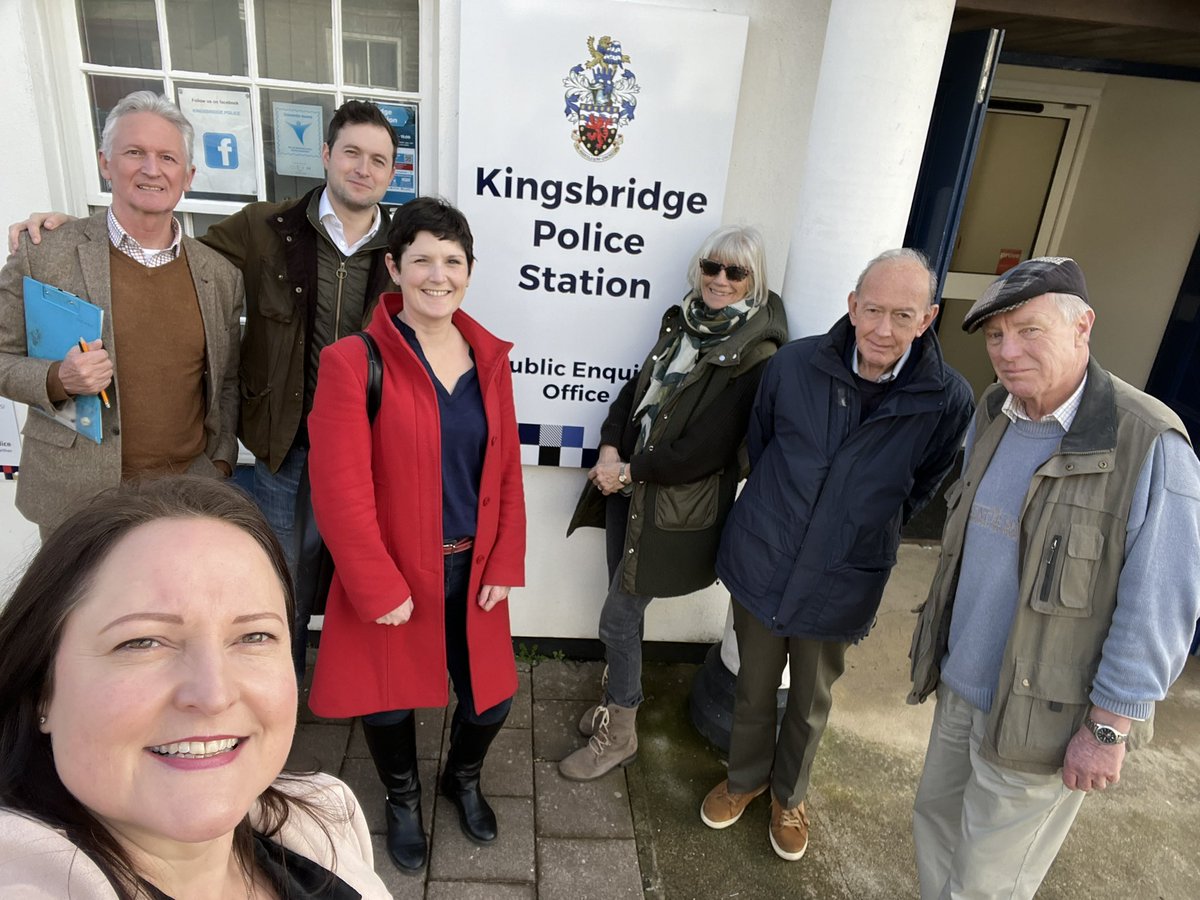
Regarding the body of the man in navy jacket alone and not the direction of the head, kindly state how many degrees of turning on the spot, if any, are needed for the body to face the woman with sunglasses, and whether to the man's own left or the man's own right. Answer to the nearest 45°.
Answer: approximately 90° to the man's own right

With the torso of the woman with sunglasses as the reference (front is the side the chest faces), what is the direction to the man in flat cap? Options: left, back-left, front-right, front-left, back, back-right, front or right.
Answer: left

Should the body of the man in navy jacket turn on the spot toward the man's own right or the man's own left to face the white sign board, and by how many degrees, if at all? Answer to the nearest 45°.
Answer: approximately 135° to the man's own right

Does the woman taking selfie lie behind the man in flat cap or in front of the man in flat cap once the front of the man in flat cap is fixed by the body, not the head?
in front

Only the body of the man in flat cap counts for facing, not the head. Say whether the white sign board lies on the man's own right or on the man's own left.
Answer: on the man's own right

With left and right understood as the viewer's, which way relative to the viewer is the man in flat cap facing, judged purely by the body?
facing the viewer and to the left of the viewer

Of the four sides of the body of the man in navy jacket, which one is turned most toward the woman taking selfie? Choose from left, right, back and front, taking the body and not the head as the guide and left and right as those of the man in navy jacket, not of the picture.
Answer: front

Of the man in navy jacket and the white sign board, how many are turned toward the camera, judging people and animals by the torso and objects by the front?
2

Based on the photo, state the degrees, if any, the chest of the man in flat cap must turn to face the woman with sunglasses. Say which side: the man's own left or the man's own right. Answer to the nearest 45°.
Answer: approximately 45° to the man's own right

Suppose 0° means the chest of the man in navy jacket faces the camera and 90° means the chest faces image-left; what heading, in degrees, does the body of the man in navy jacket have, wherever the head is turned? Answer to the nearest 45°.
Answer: approximately 0°

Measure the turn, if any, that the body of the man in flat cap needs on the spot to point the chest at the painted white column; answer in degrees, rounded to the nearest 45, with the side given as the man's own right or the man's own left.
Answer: approximately 90° to the man's own right

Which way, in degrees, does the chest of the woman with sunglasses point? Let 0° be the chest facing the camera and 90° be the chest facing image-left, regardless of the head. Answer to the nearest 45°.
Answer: approximately 45°

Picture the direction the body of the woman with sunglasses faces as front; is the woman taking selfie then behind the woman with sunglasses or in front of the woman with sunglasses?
in front
